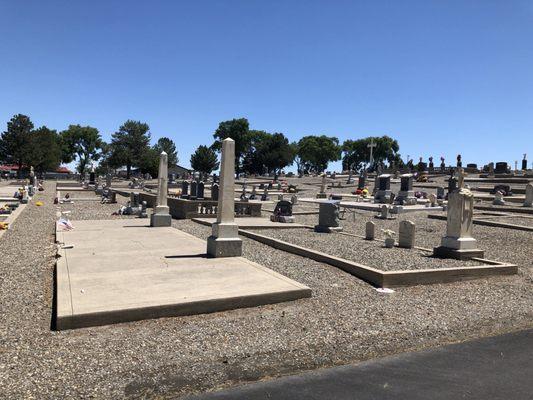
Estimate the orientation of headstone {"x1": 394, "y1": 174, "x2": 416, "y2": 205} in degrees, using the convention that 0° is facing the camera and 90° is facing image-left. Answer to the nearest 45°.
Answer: approximately 45°

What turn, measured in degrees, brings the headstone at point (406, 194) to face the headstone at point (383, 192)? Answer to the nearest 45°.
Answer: approximately 90° to its right

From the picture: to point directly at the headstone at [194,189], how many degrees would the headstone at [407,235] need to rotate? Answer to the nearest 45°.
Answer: approximately 90° to its right

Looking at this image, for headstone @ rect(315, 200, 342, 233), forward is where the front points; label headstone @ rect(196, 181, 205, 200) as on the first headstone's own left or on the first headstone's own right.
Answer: on the first headstone's own right

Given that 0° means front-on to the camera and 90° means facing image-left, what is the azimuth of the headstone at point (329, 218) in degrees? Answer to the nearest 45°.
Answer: approximately 45°

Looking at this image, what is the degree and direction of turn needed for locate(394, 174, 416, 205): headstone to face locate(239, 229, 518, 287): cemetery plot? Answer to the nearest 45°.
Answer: approximately 45° to its left

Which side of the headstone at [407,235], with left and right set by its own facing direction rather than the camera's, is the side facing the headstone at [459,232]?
left
